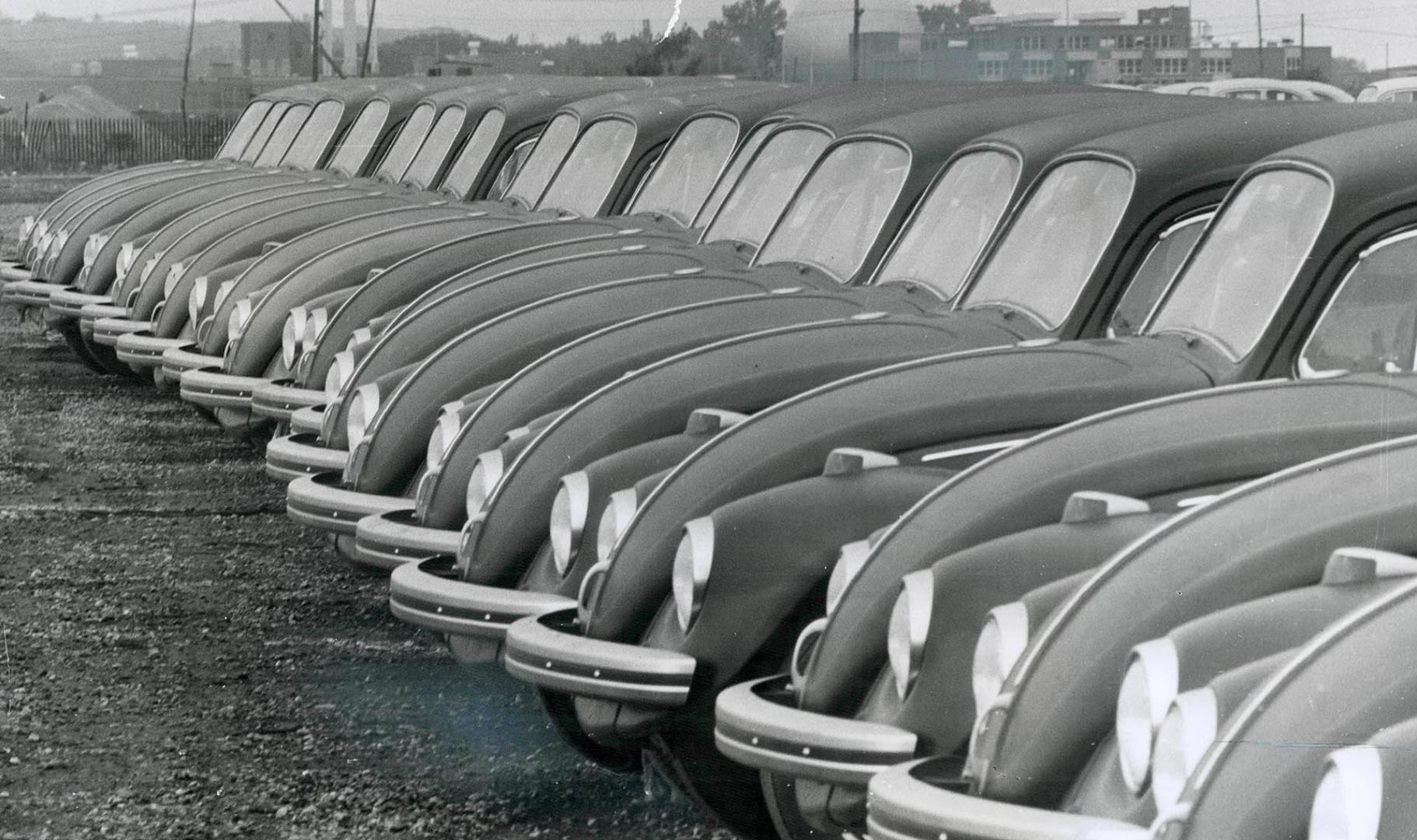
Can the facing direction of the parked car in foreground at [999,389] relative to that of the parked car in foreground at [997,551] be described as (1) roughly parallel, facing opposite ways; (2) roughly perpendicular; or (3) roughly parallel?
roughly parallel

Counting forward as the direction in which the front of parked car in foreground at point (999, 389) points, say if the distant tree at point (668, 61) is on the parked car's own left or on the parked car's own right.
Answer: on the parked car's own right

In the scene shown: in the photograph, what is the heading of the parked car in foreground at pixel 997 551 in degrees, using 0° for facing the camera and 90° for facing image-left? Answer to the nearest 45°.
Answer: approximately 45°

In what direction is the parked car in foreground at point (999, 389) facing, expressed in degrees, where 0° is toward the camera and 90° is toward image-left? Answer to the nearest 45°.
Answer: approximately 45°

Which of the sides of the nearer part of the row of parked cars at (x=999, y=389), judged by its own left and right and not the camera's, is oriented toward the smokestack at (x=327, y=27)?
right

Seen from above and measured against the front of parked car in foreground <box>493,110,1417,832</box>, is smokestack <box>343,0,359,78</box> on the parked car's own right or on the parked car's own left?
on the parked car's own right

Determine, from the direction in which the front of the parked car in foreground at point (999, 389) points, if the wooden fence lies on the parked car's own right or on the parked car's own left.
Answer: on the parked car's own right

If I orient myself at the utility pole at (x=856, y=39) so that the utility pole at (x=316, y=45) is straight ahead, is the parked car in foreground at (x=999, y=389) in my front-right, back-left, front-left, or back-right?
back-left

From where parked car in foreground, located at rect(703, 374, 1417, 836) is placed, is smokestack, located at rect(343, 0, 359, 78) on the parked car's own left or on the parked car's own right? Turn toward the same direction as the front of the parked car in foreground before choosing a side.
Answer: on the parked car's own right

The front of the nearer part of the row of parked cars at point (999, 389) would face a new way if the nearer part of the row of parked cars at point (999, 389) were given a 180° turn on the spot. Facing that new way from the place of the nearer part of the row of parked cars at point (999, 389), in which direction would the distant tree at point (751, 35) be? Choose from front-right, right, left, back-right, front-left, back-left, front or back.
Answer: front-left

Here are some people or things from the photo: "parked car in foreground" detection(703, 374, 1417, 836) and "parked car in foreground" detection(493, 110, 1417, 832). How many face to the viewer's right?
0

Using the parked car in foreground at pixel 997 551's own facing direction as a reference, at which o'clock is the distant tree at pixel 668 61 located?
The distant tree is roughly at 4 o'clock from the parked car in foreground.
